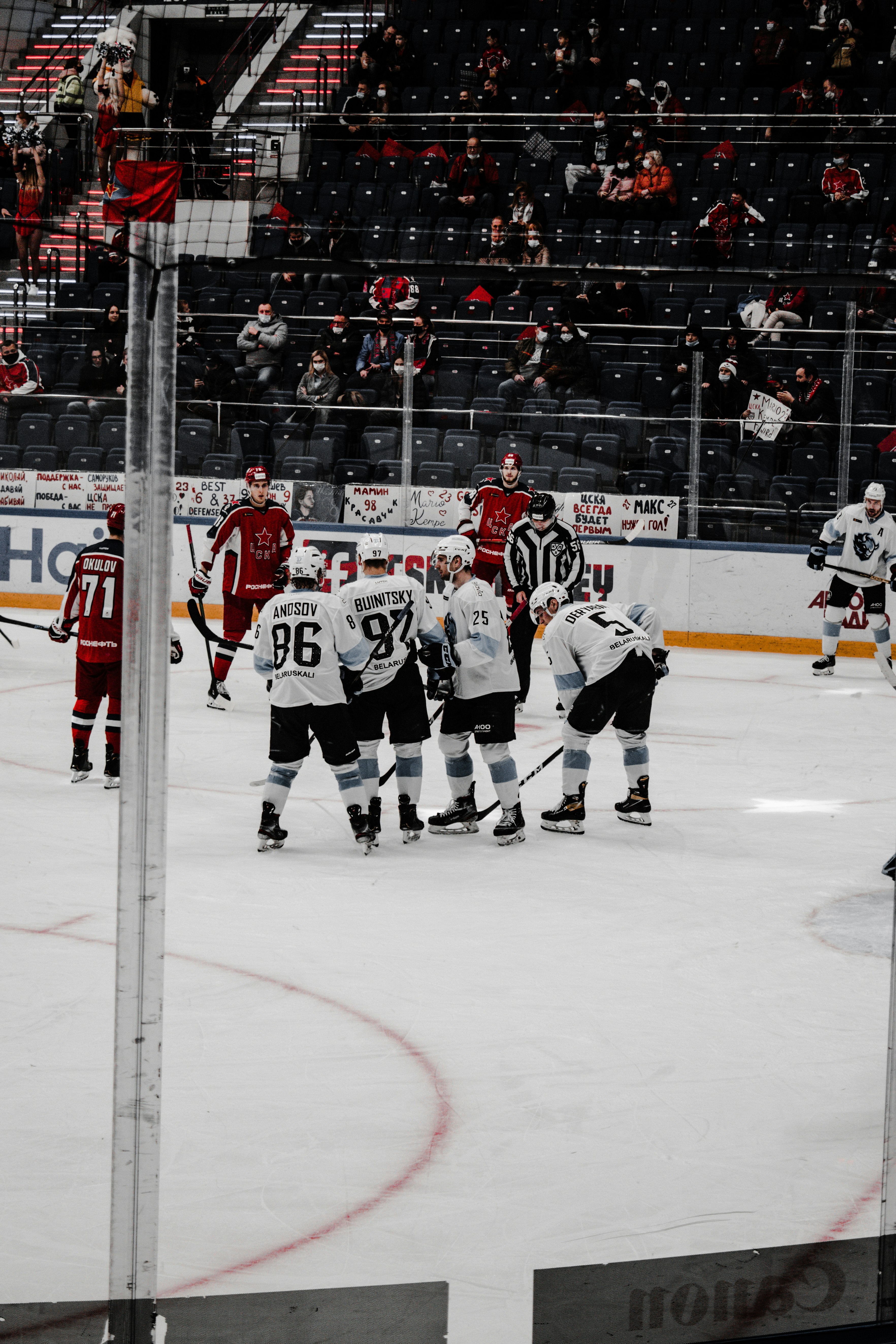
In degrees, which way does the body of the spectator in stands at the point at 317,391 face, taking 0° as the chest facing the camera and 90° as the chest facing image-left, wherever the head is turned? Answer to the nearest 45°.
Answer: approximately 0°

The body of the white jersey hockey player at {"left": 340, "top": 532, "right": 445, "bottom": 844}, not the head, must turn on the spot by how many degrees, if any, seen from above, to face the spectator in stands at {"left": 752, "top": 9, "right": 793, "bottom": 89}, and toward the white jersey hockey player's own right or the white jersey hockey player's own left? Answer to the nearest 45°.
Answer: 0° — they already face them

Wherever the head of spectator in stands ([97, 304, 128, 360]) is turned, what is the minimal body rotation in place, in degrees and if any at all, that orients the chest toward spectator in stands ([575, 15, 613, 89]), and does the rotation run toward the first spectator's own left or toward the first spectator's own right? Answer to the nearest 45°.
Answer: approximately 90° to the first spectator's own left

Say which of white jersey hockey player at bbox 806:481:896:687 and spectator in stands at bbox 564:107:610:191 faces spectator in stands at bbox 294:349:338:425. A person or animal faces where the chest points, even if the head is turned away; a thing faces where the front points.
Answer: spectator in stands at bbox 564:107:610:191

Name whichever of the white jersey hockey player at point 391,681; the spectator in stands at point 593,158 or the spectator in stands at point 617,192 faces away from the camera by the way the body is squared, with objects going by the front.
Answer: the white jersey hockey player

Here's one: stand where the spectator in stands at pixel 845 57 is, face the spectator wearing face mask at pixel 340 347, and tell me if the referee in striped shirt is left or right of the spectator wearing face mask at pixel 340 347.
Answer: left

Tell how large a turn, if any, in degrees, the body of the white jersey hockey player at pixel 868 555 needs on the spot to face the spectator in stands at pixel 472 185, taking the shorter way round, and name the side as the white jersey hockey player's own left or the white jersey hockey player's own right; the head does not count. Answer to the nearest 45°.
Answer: approximately 135° to the white jersey hockey player's own right

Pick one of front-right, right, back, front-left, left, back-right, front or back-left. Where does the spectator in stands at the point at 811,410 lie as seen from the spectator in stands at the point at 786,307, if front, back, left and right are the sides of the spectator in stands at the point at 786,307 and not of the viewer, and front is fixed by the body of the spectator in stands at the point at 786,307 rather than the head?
front-left

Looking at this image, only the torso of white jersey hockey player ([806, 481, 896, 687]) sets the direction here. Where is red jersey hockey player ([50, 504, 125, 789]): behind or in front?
in front
